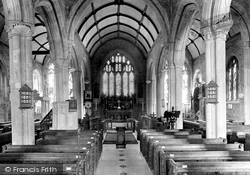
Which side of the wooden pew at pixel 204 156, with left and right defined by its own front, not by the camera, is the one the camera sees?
back

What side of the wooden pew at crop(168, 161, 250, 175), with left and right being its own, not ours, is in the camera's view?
back

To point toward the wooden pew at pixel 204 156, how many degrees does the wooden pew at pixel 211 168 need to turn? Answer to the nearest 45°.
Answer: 0° — it already faces it

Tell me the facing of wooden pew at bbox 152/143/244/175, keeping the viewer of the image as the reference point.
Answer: facing away from the viewer

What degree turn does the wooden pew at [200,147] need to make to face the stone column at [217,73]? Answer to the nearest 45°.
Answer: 0° — it already faces it
